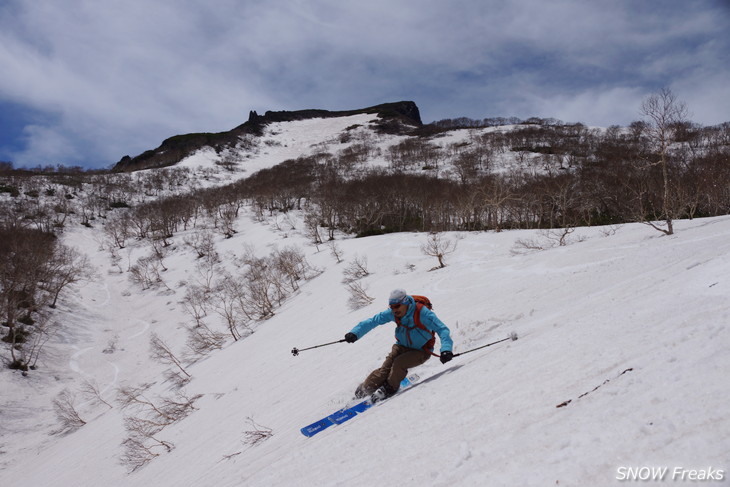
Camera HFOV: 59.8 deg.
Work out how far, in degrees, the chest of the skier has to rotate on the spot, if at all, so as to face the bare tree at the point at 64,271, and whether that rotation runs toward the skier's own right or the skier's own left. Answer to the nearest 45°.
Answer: approximately 90° to the skier's own right

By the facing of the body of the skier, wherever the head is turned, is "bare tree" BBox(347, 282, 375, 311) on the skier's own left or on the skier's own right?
on the skier's own right

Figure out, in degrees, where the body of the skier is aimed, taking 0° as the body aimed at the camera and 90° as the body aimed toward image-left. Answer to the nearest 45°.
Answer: approximately 45°

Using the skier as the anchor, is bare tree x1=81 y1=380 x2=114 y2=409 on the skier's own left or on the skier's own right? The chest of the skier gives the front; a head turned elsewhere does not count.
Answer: on the skier's own right

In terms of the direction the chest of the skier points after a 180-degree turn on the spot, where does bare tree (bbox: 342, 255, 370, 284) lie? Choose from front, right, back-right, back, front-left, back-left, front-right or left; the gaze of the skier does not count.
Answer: front-left
